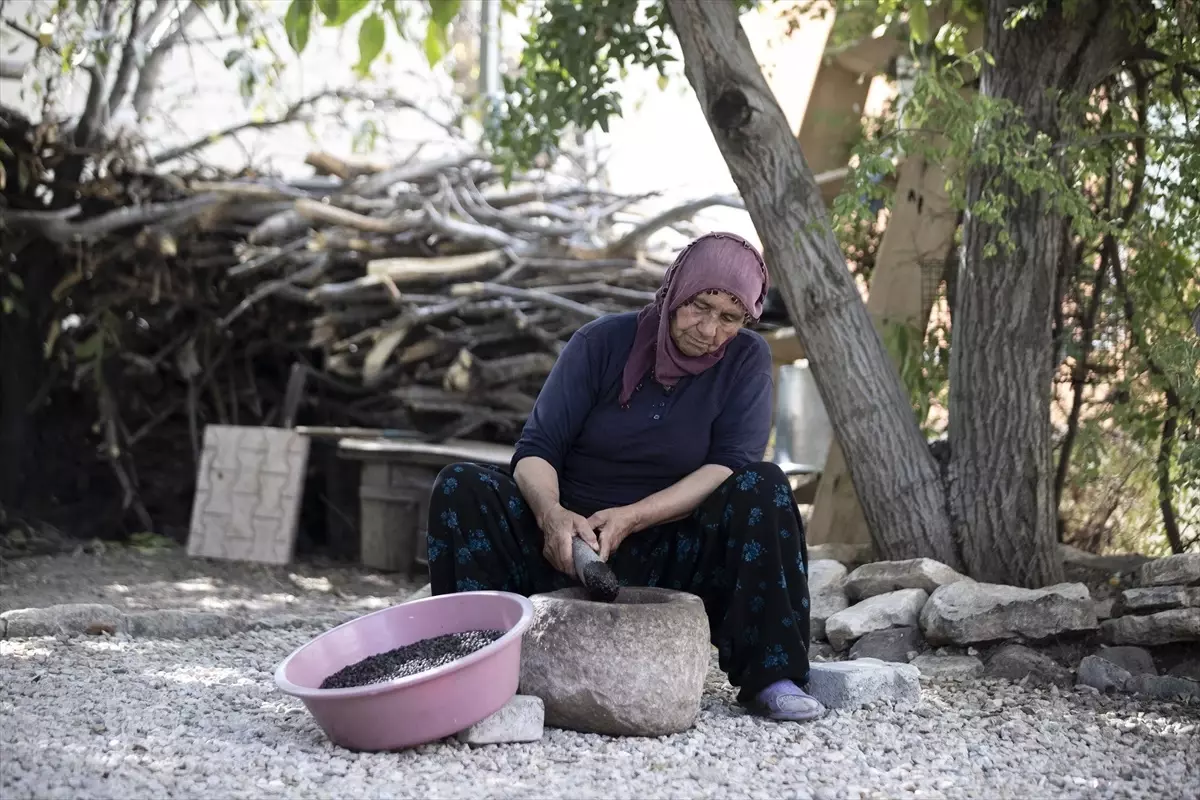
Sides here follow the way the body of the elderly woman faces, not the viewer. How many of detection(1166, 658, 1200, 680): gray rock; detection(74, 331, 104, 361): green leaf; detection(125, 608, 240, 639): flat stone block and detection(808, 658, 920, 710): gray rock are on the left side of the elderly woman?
2

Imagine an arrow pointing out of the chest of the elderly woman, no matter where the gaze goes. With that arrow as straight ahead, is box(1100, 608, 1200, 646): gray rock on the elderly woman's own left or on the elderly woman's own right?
on the elderly woman's own left

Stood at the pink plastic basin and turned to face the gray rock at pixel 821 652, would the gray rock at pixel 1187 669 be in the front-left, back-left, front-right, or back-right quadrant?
front-right

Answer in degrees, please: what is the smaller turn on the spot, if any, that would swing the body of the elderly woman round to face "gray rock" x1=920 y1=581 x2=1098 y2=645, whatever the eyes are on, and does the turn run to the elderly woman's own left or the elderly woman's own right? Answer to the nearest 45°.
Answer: approximately 135° to the elderly woman's own left

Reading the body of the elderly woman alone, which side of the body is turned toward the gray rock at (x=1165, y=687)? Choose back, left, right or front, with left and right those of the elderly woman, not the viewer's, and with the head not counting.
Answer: left

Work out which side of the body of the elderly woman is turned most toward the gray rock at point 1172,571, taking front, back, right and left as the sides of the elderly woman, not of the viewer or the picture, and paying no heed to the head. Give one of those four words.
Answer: left

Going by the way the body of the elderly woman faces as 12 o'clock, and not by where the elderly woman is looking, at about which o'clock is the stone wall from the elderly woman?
The stone wall is roughly at 8 o'clock from the elderly woman.

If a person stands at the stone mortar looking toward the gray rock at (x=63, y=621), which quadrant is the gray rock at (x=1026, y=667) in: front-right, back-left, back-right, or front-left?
back-right

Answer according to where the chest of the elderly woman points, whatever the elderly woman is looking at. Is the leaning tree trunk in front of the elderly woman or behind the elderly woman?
behind

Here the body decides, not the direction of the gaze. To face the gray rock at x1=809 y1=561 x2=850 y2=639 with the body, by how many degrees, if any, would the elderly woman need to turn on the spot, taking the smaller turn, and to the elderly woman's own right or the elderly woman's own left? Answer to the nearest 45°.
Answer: approximately 135° to the elderly woman's own left

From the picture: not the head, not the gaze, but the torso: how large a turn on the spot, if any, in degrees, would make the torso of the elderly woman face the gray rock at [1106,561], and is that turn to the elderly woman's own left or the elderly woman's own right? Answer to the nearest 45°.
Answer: approximately 135° to the elderly woman's own left

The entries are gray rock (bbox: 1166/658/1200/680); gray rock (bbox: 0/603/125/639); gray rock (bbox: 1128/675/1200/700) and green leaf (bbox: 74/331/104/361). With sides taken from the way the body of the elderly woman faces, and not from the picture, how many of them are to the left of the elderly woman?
2

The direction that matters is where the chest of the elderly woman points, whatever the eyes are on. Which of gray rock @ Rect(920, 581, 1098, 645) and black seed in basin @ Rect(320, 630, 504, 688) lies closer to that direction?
the black seed in basin

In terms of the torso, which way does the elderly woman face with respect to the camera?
toward the camera

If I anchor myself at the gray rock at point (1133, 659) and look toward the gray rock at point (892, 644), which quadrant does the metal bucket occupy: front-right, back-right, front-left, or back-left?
front-right

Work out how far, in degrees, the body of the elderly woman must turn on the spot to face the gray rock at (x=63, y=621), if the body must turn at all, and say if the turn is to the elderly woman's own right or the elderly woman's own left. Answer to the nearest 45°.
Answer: approximately 90° to the elderly woman's own right

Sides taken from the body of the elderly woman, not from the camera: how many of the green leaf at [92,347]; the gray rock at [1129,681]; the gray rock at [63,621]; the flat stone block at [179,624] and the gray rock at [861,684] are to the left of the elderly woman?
2
